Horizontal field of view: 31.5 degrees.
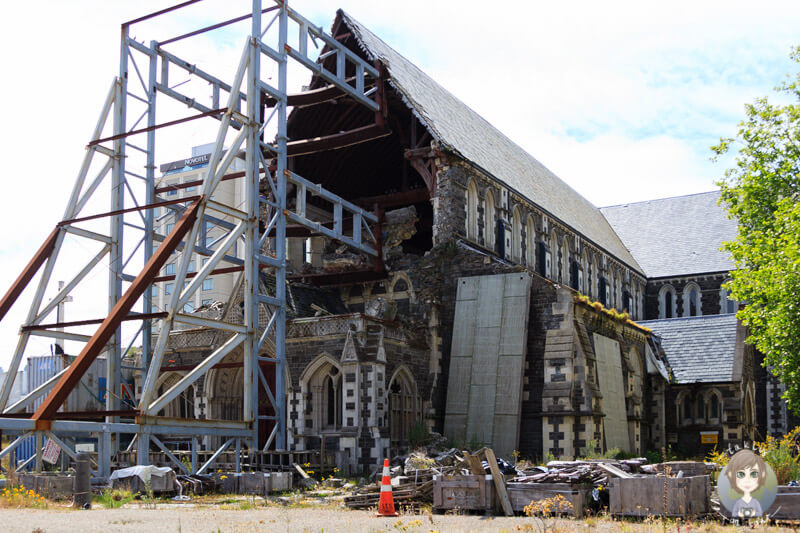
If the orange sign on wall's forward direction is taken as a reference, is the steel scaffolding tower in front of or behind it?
in front

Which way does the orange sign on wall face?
toward the camera

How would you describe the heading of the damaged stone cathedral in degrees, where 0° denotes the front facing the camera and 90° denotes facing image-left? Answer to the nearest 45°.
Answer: approximately 45°

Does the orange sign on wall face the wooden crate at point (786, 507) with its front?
yes

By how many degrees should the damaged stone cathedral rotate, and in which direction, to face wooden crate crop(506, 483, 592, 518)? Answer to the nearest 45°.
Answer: approximately 45° to its left

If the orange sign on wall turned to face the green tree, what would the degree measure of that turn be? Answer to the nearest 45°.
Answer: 0° — it already faces it
